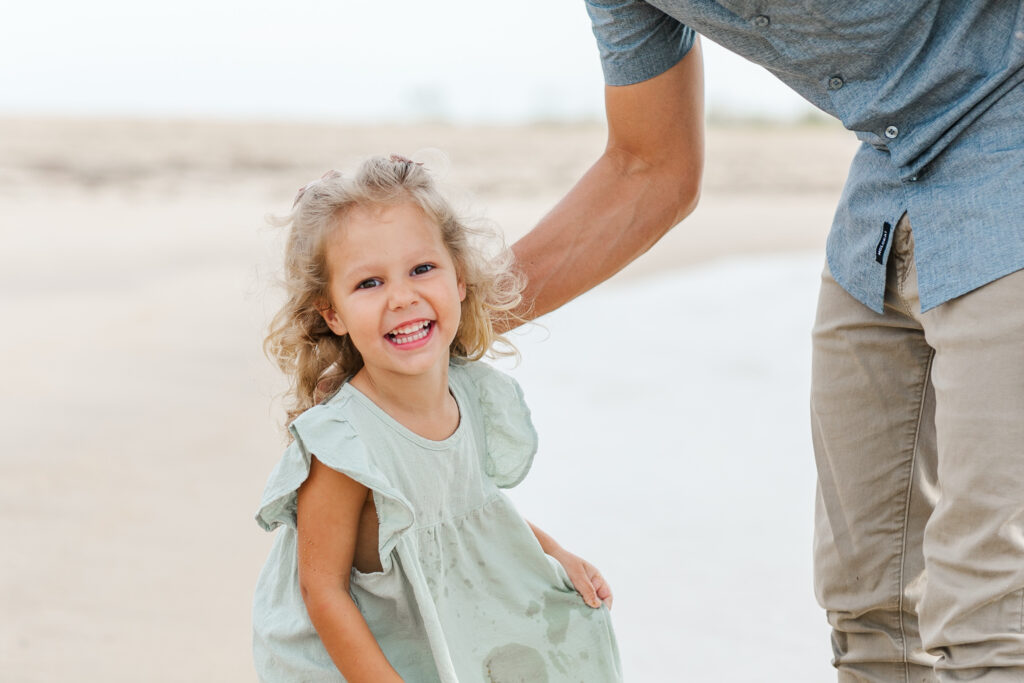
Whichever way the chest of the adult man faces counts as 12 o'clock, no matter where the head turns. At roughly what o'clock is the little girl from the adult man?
The little girl is roughly at 1 o'clock from the adult man.

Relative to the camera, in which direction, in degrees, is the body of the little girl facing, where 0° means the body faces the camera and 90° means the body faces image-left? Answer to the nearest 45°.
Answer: approximately 315°

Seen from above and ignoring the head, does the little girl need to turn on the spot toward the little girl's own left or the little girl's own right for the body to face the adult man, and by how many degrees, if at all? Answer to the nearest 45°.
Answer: approximately 45° to the little girl's own left

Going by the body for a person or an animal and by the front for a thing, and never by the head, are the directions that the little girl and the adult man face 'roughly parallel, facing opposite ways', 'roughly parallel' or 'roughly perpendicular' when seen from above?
roughly perpendicular

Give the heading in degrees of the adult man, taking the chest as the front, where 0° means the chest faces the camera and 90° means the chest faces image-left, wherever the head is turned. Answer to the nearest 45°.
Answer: approximately 45°
